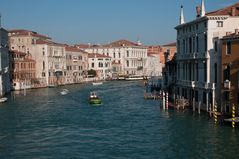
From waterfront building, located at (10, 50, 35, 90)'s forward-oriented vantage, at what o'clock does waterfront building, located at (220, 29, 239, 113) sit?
waterfront building, located at (220, 29, 239, 113) is roughly at 1 o'clock from waterfront building, located at (10, 50, 35, 90).

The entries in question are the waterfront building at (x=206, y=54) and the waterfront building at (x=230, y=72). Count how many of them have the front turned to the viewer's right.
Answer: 0

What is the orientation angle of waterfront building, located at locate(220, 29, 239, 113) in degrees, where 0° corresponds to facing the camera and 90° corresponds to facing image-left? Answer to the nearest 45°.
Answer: approximately 45°

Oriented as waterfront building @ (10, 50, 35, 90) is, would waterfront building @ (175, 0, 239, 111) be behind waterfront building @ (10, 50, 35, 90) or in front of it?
in front

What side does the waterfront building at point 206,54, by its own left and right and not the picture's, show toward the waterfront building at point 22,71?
right

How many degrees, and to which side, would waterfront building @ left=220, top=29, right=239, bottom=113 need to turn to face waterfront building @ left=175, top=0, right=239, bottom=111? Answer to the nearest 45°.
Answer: approximately 90° to its right

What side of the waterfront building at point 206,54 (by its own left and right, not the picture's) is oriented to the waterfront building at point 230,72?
left

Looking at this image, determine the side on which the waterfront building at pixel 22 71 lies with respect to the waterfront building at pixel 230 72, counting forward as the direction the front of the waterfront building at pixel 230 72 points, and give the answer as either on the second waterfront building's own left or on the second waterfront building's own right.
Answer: on the second waterfront building's own right

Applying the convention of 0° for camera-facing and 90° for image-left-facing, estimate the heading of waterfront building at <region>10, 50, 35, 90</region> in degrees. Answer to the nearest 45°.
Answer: approximately 315°
